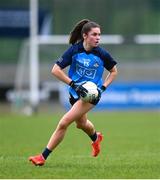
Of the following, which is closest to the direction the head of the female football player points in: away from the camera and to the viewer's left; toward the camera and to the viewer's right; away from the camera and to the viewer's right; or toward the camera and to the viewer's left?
toward the camera and to the viewer's right

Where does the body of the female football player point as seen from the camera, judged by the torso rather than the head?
toward the camera
